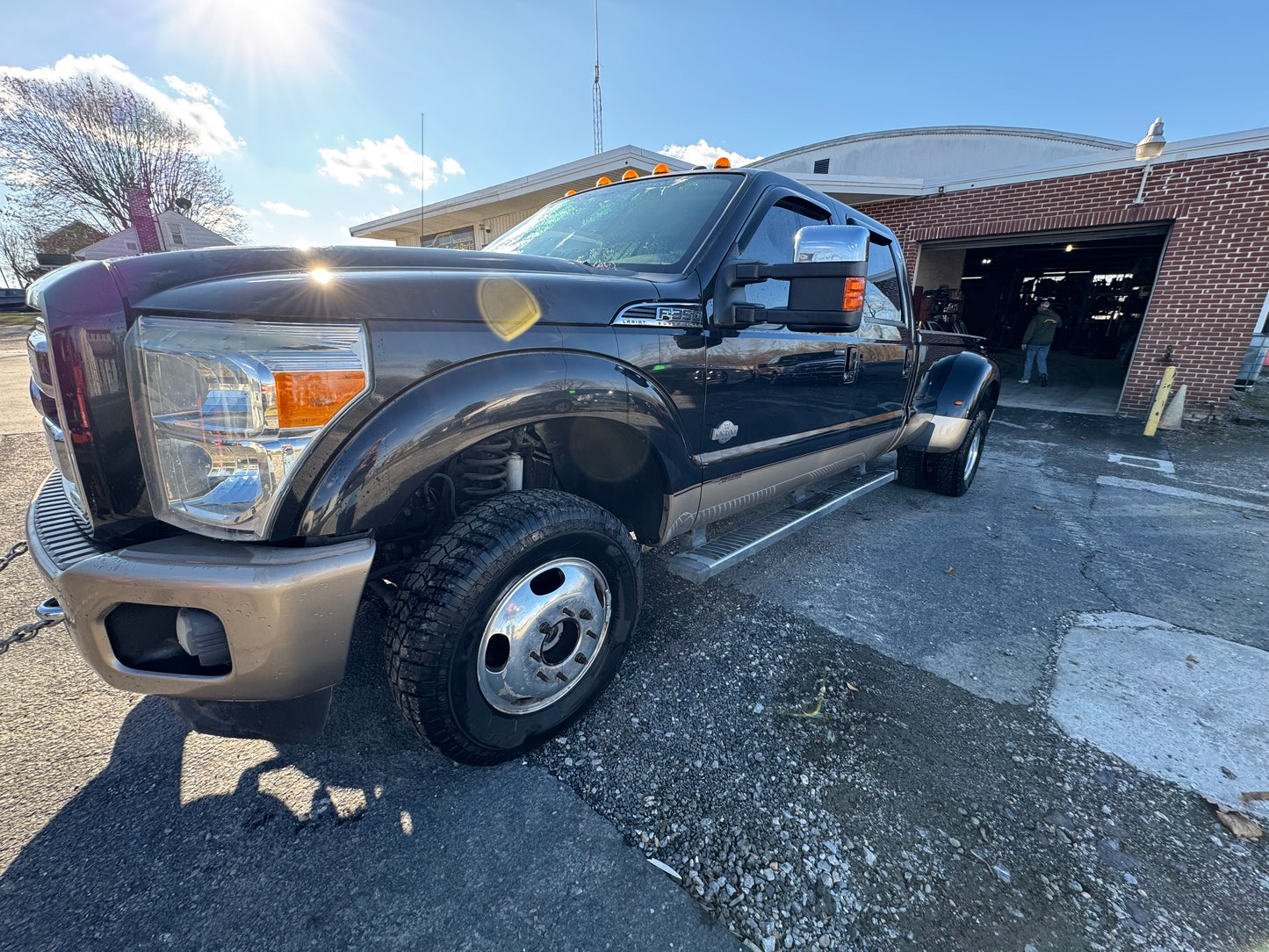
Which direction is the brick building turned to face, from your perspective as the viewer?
facing the viewer and to the left of the viewer

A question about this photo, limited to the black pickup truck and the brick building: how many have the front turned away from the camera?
0

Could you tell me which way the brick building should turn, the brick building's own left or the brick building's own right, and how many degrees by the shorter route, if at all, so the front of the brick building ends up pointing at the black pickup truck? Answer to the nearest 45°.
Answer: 0° — it already faces it

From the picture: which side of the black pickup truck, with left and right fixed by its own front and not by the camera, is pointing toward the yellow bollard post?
back

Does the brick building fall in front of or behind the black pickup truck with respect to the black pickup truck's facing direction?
behind

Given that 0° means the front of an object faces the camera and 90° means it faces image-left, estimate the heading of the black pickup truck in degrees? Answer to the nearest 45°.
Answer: approximately 45°
